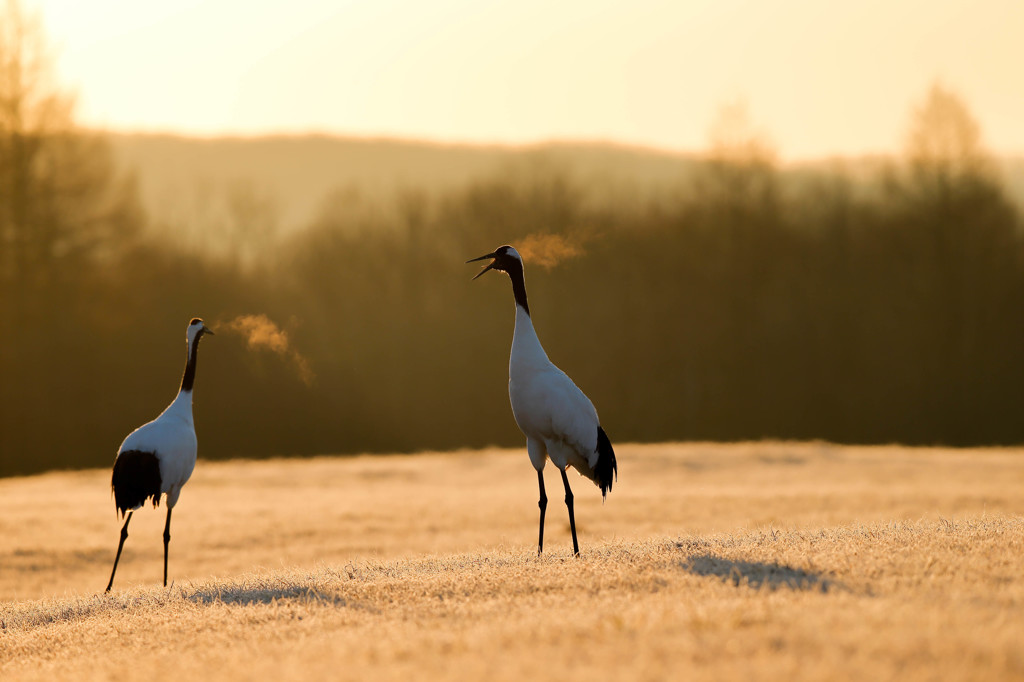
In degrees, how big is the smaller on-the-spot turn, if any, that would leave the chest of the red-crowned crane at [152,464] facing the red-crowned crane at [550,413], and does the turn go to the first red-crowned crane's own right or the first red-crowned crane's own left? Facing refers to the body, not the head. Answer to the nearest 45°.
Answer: approximately 90° to the first red-crowned crane's own right

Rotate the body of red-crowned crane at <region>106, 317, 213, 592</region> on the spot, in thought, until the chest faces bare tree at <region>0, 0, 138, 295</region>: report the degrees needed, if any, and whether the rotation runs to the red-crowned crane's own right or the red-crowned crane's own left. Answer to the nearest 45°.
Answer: approximately 45° to the red-crowned crane's own left

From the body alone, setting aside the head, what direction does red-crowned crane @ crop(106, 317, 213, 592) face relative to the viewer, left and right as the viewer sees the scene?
facing away from the viewer and to the right of the viewer
